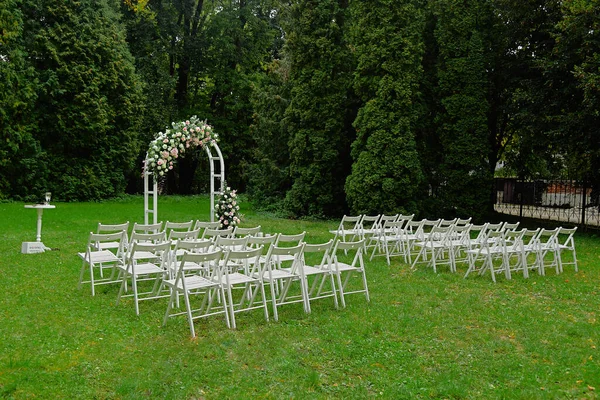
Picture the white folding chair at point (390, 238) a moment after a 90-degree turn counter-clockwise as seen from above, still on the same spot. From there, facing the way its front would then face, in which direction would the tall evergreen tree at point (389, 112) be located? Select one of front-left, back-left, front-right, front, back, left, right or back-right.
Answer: back-right

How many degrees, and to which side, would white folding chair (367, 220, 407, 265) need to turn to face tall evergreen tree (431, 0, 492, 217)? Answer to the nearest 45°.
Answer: approximately 45° to its right

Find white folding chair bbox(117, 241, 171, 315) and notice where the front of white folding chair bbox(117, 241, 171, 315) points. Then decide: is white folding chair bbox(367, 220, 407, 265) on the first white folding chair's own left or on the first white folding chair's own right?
on the first white folding chair's own right

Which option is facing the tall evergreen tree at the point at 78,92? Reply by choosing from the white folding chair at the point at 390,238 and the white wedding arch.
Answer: the white folding chair

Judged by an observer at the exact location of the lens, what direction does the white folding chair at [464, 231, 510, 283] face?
facing away from the viewer and to the left of the viewer

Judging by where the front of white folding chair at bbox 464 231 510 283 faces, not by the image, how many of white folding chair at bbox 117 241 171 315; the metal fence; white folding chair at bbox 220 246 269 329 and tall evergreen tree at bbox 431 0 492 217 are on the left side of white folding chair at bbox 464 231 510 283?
2

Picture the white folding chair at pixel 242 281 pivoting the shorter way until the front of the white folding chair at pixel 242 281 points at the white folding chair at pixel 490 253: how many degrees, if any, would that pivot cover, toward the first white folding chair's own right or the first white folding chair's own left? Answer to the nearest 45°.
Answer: approximately 90° to the first white folding chair's own right

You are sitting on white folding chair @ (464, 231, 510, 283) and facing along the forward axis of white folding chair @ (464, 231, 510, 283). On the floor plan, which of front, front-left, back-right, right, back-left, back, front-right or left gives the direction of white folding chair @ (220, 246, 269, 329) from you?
left

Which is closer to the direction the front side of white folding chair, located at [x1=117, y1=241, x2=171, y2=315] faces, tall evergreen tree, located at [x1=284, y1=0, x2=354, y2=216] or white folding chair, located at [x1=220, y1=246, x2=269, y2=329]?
the tall evergreen tree

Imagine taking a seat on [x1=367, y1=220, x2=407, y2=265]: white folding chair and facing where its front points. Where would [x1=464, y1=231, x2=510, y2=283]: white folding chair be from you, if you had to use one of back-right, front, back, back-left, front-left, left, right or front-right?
back

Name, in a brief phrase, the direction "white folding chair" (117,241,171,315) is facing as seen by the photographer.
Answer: facing away from the viewer and to the left of the viewer

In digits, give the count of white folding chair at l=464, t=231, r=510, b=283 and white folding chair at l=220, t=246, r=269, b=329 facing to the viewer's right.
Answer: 0

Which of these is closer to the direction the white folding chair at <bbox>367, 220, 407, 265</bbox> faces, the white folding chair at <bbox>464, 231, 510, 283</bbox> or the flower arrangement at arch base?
the flower arrangement at arch base

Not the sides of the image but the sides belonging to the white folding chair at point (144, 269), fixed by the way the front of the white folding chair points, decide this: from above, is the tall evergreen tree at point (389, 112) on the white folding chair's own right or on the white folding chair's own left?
on the white folding chair's own right
